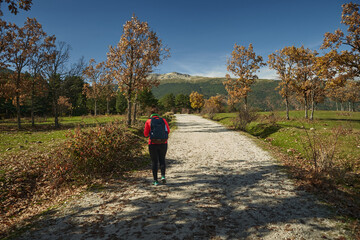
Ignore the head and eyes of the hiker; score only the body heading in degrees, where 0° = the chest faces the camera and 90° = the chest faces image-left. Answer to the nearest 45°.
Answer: approximately 180°

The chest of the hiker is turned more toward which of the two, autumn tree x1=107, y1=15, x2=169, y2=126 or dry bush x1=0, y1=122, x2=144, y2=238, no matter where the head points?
the autumn tree

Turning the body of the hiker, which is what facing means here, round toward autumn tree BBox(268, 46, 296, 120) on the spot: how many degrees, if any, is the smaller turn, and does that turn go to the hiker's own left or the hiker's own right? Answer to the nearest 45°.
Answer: approximately 45° to the hiker's own right

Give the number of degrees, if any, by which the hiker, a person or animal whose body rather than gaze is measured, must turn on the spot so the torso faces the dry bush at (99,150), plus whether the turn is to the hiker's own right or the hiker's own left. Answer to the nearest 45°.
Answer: approximately 45° to the hiker's own left

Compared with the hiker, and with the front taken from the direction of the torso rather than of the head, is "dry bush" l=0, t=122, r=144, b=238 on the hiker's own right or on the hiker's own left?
on the hiker's own left

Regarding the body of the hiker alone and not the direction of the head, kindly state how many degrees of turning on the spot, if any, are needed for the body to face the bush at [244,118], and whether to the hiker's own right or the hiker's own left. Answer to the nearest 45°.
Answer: approximately 45° to the hiker's own right
